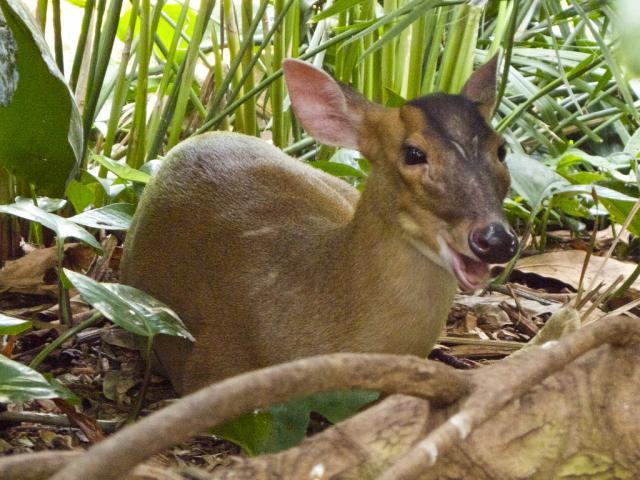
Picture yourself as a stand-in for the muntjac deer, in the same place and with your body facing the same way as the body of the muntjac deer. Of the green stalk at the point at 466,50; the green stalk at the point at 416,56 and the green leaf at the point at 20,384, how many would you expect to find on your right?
1

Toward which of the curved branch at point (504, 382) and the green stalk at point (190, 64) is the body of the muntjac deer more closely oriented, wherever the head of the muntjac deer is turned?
the curved branch

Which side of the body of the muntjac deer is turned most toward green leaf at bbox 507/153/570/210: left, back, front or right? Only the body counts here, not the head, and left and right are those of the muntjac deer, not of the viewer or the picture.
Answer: left

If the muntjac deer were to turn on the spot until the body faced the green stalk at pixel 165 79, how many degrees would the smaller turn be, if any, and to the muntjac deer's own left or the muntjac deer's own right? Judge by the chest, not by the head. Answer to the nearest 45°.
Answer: approximately 180°

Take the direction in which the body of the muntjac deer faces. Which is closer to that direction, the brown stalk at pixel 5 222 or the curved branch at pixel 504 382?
the curved branch

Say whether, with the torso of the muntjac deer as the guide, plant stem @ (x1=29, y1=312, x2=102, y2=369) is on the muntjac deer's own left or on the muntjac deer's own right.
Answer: on the muntjac deer's own right

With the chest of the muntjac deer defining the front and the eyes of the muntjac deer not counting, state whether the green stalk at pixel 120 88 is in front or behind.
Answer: behind

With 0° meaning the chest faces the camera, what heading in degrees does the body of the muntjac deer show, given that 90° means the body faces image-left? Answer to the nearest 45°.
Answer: approximately 315°

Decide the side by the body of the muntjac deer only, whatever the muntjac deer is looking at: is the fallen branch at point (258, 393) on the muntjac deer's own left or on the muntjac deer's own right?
on the muntjac deer's own right

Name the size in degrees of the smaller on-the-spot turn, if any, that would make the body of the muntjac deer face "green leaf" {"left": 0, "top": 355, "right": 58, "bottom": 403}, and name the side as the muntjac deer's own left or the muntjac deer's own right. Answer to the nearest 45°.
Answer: approximately 90° to the muntjac deer's own right

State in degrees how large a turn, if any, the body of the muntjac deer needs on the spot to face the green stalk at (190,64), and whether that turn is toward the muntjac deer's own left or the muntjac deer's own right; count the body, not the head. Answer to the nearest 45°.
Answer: approximately 180°

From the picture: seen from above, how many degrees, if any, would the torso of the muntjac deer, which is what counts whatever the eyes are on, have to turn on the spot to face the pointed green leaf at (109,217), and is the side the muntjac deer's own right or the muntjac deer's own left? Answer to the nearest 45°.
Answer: approximately 135° to the muntjac deer's own right

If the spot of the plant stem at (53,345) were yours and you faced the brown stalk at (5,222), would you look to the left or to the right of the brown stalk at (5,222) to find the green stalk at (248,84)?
right

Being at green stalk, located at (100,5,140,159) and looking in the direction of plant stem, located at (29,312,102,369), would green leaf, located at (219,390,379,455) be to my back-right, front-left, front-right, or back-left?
front-left

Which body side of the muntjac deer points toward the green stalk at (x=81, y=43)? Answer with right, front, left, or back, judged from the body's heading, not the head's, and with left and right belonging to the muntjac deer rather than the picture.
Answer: back
